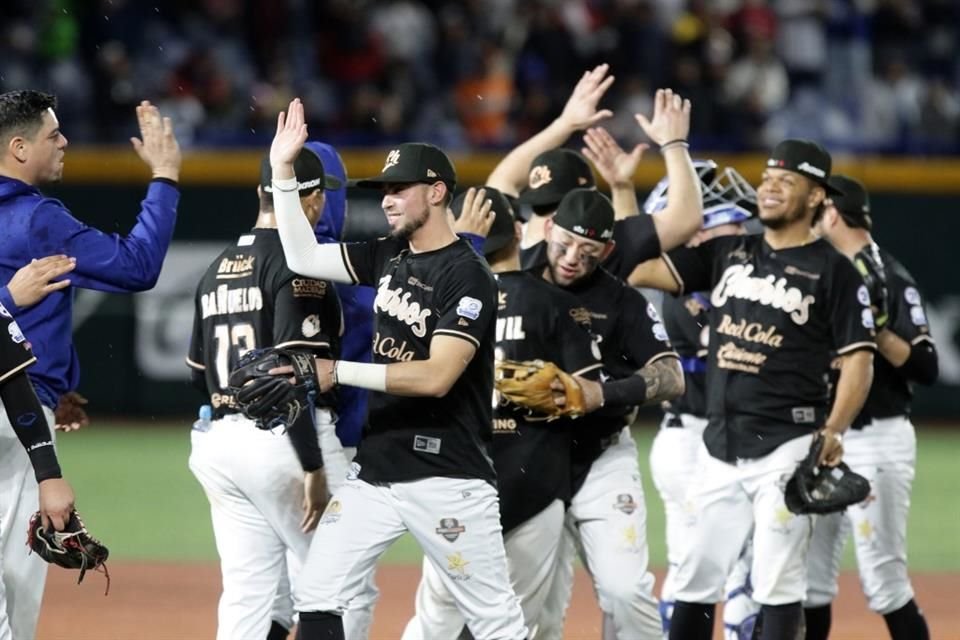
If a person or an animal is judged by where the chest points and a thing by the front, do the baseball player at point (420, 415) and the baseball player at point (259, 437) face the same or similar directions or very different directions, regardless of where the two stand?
very different directions

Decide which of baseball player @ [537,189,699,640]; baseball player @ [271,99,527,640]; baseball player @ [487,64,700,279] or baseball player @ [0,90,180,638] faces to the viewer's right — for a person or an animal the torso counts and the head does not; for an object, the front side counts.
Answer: baseball player @ [0,90,180,638]

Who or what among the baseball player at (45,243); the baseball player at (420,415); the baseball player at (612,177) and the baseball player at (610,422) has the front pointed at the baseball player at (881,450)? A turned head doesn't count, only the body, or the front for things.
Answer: the baseball player at (45,243)

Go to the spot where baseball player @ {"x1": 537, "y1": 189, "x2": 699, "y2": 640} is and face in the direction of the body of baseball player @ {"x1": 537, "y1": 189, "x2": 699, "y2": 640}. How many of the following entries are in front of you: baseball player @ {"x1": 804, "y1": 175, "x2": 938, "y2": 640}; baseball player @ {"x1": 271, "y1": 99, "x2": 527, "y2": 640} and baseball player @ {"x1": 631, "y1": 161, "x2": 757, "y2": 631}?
1

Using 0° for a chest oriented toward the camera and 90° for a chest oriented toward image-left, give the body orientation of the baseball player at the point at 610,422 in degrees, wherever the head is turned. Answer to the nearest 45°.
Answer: approximately 45°

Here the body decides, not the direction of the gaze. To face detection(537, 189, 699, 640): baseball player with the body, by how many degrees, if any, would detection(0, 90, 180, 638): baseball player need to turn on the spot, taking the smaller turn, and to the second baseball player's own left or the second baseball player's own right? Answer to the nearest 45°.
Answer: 0° — they already face them

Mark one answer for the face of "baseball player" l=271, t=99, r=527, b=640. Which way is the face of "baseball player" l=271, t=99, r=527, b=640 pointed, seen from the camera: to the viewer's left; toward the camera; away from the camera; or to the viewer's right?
to the viewer's left

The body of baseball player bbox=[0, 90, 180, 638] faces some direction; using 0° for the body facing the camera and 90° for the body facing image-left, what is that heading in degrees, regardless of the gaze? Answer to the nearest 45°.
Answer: approximately 270°

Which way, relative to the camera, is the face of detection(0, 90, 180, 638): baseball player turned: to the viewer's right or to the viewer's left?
to the viewer's right

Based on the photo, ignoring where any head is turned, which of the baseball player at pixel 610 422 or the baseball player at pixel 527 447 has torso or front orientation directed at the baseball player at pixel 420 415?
the baseball player at pixel 610 422

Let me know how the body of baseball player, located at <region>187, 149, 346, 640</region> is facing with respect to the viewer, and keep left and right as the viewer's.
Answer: facing away from the viewer and to the right of the viewer

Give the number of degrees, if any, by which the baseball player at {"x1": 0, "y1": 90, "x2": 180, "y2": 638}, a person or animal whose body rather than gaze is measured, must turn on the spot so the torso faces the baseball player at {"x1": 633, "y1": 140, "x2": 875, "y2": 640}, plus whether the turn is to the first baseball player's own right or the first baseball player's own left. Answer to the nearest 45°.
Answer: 0° — they already face them
